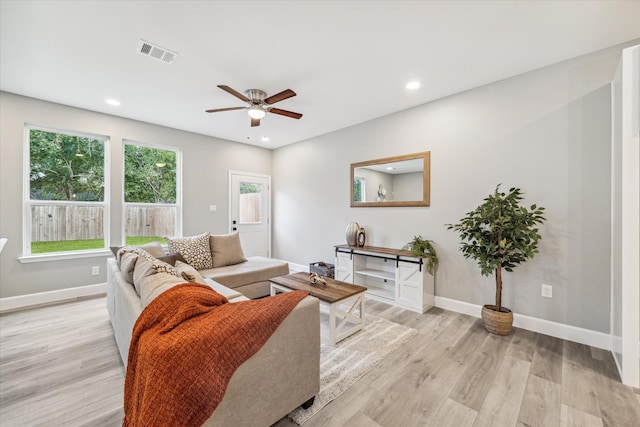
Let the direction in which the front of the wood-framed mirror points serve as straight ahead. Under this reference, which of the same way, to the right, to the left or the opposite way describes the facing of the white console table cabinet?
the same way

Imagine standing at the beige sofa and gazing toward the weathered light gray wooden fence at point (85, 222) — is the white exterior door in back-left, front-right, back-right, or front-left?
front-right

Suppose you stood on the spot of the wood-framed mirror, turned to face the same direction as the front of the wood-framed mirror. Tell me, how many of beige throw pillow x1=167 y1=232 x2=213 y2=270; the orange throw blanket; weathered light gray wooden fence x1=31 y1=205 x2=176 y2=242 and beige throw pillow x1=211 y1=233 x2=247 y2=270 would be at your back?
0

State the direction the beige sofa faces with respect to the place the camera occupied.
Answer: facing away from the viewer and to the right of the viewer

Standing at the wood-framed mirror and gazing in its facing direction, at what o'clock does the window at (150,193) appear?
The window is roughly at 1 o'clock from the wood-framed mirror.

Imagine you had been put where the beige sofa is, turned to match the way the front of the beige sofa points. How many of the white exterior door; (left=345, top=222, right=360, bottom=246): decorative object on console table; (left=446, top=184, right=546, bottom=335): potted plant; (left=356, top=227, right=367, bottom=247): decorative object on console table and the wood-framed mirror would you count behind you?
0

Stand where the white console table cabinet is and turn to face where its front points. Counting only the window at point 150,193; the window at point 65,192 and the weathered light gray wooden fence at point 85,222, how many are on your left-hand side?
0

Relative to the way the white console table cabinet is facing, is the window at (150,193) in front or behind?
in front

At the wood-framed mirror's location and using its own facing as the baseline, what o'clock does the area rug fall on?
The area rug is roughly at 11 o'clock from the wood-framed mirror.

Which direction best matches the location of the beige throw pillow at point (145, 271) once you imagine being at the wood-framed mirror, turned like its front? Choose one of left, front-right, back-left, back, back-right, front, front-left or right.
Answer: front

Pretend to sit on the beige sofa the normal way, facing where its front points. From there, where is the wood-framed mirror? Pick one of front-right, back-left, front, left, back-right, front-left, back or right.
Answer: front

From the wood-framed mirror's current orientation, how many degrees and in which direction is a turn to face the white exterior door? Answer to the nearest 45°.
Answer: approximately 45° to its right

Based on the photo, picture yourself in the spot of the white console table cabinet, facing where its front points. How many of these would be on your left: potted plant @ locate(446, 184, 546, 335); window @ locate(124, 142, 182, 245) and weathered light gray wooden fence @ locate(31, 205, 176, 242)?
1

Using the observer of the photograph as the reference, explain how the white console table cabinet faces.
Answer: facing the viewer and to the left of the viewer

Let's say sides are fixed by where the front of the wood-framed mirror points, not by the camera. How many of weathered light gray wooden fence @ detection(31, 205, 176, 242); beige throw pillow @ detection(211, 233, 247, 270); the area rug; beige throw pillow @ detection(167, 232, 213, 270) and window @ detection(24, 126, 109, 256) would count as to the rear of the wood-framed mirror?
0

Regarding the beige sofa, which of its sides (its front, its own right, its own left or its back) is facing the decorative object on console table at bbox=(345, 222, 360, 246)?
front

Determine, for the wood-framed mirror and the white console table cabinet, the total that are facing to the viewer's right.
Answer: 0

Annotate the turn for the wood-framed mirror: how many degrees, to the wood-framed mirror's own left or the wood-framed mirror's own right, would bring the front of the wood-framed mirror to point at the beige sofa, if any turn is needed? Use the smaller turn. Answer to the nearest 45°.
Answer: approximately 45° to the wood-framed mirror's own left

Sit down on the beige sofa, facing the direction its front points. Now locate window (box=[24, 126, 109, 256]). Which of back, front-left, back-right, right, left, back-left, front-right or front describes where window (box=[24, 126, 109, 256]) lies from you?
left
